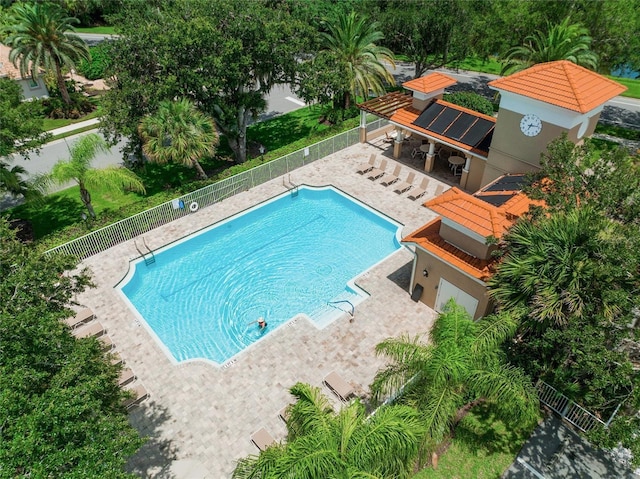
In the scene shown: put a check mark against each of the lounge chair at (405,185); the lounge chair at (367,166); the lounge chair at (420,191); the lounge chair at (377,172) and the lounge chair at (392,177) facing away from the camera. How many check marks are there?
0

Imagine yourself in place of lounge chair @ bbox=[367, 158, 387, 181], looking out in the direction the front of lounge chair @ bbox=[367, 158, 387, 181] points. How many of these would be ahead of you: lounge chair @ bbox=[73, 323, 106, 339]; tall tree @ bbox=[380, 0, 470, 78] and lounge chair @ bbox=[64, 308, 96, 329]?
2

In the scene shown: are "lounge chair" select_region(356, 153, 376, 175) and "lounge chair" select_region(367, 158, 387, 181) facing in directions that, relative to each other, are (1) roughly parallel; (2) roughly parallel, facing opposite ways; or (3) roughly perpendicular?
roughly parallel

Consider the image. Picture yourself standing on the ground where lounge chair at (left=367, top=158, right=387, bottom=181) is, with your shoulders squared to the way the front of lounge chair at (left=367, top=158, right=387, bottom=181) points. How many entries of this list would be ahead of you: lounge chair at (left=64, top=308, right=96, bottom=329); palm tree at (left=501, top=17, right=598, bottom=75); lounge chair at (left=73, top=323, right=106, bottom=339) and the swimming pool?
3

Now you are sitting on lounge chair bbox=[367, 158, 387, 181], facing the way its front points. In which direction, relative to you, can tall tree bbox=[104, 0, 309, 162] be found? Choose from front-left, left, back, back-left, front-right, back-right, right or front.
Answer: front-right

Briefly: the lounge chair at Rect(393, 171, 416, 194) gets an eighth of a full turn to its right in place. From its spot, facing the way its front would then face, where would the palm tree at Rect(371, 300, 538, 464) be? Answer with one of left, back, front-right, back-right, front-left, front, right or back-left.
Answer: left

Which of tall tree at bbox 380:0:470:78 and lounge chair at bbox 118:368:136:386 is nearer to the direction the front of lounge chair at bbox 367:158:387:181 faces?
the lounge chair

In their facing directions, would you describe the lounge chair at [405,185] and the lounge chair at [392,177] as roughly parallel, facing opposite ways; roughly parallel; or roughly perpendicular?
roughly parallel

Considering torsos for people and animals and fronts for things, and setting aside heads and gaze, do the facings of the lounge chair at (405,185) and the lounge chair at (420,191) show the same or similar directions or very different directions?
same or similar directions

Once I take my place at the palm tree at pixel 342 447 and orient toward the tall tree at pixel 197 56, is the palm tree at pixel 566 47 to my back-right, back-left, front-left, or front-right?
front-right

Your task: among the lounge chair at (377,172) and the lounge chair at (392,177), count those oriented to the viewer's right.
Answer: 0

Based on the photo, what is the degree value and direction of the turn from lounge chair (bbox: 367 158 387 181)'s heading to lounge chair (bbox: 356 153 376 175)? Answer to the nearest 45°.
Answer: approximately 90° to its right

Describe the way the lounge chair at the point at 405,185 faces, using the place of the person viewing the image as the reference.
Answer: facing the viewer and to the left of the viewer

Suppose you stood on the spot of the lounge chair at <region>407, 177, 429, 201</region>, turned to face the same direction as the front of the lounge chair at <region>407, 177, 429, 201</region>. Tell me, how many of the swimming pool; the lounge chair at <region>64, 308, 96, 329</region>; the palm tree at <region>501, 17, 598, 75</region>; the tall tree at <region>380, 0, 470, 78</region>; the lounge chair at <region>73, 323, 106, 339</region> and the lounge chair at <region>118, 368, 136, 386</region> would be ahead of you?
4

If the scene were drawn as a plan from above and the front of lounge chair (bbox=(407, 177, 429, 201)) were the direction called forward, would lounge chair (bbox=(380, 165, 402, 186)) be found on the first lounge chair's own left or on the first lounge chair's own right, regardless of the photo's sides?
on the first lounge chair's own right

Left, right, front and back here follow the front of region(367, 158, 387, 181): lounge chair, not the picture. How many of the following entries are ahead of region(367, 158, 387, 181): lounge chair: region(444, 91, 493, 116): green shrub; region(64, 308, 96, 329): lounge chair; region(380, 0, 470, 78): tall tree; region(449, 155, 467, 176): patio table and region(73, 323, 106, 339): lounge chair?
2

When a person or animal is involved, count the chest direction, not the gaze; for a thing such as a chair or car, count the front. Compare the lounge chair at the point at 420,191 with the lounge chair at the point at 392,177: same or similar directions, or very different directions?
same or similar directions

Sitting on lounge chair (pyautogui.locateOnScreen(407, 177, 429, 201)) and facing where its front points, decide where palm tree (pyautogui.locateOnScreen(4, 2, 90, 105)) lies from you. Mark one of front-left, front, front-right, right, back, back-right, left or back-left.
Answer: front-right

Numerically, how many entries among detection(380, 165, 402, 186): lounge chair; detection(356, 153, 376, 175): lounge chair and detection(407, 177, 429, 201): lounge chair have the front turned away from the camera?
0

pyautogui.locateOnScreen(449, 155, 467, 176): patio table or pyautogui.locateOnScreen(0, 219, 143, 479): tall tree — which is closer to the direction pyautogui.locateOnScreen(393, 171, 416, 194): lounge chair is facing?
the tall tree
